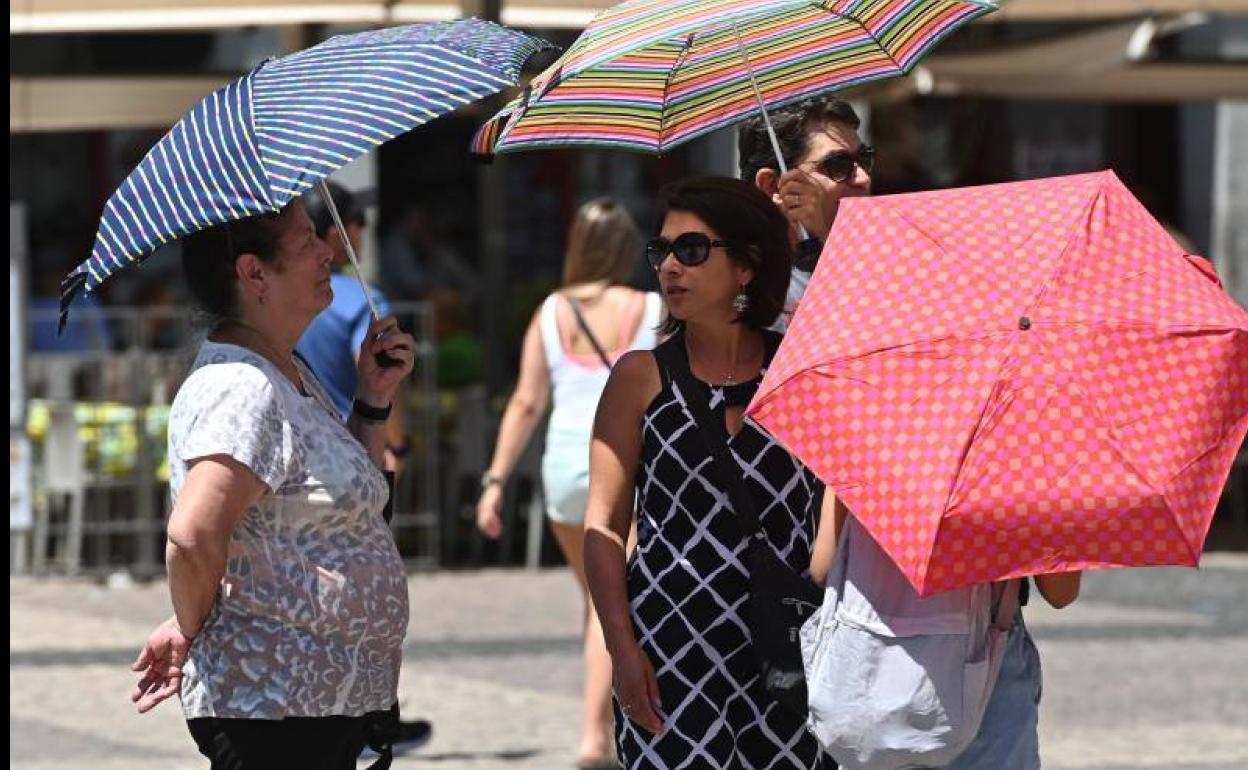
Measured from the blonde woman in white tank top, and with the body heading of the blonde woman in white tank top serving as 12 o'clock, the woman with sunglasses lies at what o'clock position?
The woman with sunglasses is roughly at 6 o'clock from the blonde woman in white tank top.

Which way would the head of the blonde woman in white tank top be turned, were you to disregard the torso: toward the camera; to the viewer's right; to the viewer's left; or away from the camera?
away from the camera

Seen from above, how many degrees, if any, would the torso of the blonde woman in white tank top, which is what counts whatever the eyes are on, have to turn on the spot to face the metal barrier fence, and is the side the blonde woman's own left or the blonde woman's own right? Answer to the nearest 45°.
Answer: approximately 45° to the blonde woman's own left

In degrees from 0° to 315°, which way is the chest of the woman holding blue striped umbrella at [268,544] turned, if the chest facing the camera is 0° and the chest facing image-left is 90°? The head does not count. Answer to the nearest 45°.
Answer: approximately 270°

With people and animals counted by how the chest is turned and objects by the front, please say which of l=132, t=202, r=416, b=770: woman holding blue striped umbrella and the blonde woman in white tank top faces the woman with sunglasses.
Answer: the woman holding blue striped umbrella

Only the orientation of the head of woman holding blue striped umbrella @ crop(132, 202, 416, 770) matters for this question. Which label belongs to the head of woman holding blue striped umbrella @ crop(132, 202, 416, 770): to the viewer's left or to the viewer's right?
to the viewer's right

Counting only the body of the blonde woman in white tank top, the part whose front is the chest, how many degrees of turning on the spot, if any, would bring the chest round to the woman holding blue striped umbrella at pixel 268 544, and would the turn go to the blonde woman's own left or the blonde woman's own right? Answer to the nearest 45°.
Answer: approximately 180°

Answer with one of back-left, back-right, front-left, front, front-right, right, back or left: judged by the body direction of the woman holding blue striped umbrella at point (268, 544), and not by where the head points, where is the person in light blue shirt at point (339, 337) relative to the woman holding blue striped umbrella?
left

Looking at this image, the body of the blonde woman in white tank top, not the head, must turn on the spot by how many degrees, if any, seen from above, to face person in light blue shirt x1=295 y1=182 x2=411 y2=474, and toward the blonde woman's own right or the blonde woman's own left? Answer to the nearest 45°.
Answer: approximately 135° to the blonde woman's own left

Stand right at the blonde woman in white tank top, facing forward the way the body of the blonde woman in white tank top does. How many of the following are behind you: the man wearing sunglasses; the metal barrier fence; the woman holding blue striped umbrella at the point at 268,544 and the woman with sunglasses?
3

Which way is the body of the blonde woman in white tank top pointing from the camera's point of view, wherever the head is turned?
away from the camera

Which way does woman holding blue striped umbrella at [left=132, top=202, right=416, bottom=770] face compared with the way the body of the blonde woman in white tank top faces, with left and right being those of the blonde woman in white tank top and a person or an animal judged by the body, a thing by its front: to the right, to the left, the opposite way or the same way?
to the right
